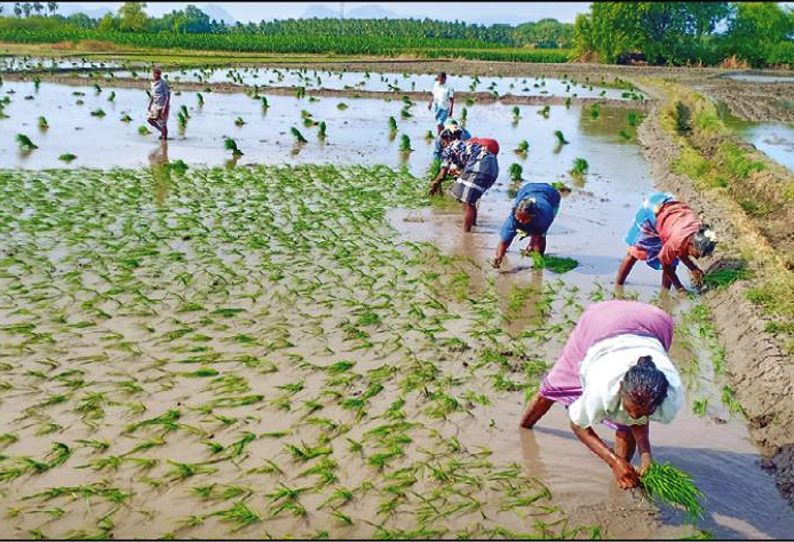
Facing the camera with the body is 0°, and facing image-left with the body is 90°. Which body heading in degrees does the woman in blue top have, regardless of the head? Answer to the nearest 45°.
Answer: approximately 45°

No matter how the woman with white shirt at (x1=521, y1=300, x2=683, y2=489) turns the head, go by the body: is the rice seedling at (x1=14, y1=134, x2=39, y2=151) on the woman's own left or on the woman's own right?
on the woman's own right

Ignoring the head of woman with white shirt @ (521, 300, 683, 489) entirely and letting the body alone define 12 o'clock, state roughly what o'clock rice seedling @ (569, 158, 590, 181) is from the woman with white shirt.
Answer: The rice seedling is roughly at 6 o'clock from the woman with white shirt.

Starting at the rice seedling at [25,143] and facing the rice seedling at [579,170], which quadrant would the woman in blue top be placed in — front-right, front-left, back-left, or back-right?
front-right

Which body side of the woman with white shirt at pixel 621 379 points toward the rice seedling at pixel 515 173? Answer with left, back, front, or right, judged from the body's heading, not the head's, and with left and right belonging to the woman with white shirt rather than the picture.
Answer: back

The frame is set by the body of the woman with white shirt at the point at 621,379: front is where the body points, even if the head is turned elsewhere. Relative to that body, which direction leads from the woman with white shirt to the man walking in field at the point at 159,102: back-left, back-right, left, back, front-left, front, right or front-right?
back-right

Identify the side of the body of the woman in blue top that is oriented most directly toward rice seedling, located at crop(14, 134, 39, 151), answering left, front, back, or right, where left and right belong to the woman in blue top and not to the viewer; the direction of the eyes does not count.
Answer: right

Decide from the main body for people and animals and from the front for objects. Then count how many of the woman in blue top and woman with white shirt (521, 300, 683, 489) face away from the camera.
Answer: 0

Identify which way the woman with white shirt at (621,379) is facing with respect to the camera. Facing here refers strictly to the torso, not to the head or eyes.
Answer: toward the camera

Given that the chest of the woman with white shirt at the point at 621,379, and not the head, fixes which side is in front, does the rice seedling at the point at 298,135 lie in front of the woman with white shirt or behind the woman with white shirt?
behind

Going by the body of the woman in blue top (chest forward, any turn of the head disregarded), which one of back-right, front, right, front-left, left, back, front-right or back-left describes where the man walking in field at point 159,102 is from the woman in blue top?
right

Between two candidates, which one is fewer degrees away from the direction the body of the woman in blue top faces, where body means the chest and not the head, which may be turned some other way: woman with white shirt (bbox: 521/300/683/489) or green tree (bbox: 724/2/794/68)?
the woman with white shirt

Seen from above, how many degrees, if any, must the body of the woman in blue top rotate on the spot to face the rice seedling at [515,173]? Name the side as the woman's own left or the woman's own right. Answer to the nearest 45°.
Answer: approximately 135° to the woman's own right
